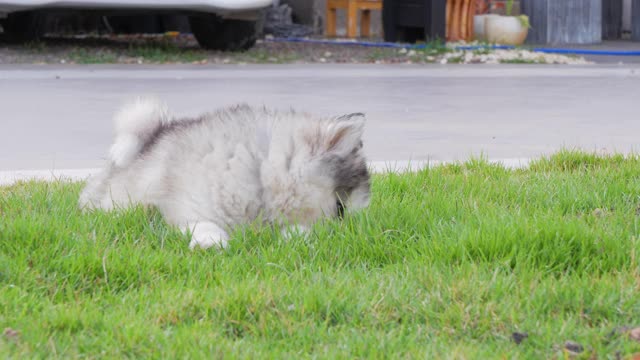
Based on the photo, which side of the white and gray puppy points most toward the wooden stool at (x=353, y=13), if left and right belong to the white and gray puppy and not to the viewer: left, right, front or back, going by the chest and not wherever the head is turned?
left

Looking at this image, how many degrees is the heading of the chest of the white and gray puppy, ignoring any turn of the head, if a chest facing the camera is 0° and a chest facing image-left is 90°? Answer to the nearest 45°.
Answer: approximately 270°
